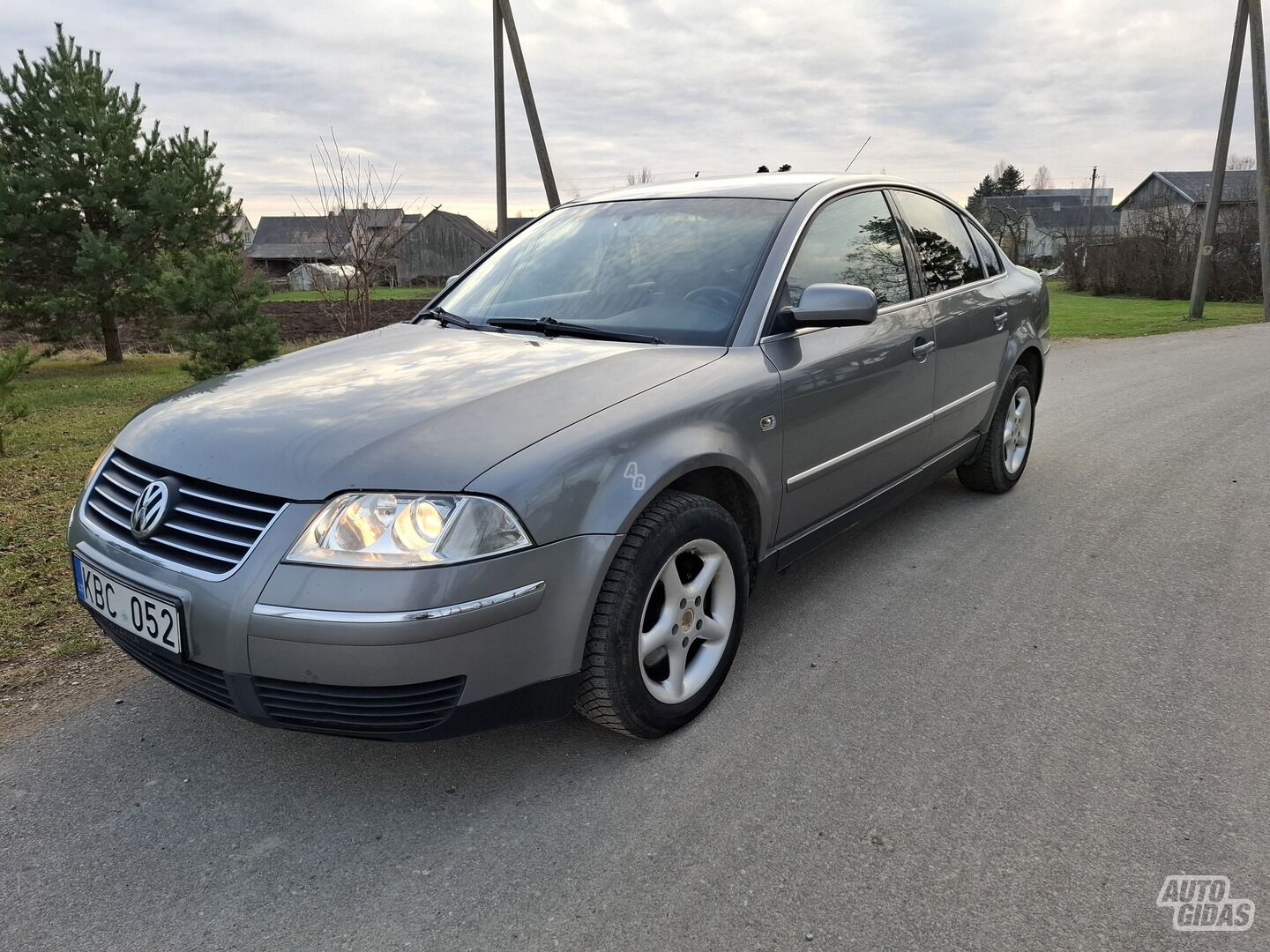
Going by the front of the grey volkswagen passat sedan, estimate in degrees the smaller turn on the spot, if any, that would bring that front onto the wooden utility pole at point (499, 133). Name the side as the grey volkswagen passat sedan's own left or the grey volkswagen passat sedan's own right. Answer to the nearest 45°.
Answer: approximately 135° to the grey volkswagen passat sedan's own right

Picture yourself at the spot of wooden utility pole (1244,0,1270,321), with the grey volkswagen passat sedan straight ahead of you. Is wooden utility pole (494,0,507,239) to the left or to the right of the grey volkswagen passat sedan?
right

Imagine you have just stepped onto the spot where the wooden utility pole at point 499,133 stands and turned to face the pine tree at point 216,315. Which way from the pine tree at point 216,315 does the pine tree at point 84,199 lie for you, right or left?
right

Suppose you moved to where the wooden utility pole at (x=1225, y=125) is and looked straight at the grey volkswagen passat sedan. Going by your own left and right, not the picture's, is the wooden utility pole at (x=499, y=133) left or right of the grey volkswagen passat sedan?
right

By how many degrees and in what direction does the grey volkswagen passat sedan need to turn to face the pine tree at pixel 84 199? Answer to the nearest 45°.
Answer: approximately 90° to its right

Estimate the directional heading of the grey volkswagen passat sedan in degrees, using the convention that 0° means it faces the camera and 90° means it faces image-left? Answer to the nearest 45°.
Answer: approximately 45°

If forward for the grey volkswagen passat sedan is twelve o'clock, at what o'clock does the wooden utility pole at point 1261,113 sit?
The wooden utility pole is roughly at 6 o'clock from the grey volkswagen passat sedan.

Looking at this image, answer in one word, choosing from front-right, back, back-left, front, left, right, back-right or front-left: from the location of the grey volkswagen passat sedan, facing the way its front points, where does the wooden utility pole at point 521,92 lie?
back-right

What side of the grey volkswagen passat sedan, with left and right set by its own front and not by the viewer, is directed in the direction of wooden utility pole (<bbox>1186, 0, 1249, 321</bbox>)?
back
